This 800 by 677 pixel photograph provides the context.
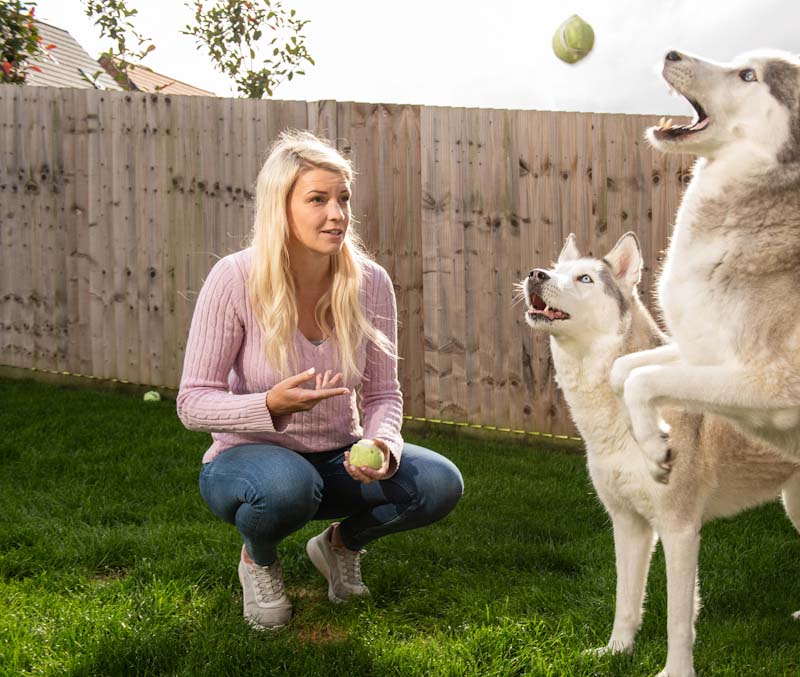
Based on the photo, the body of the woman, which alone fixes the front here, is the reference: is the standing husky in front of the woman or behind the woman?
in front

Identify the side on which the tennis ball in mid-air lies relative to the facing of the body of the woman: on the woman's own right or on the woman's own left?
on the woman's own left

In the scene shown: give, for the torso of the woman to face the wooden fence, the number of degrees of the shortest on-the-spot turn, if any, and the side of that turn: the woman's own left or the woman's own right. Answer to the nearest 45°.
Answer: approximately 135° to the woman's own left

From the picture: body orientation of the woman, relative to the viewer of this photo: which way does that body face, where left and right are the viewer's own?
facing the viewer and to the right of the viewer

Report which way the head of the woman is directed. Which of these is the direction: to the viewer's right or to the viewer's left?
to the viewer's right
